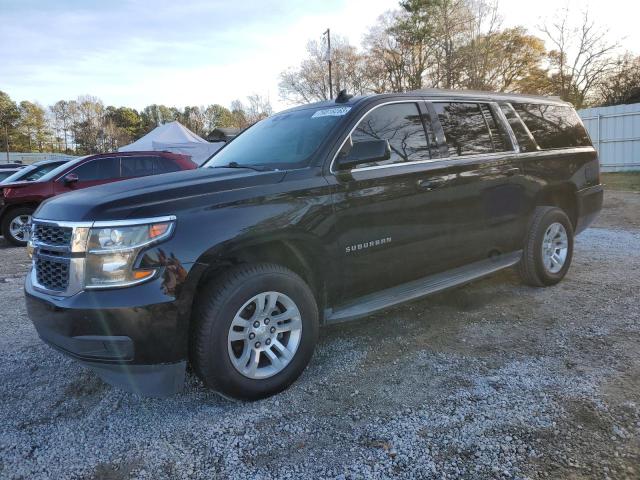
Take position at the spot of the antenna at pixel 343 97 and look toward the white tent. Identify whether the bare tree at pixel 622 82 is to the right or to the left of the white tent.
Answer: right

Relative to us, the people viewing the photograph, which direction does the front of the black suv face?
facing the viewer and to the left of the viewer

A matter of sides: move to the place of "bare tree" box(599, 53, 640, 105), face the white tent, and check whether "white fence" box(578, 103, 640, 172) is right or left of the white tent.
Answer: left

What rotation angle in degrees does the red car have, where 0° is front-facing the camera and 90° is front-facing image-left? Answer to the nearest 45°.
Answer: approximately 45°

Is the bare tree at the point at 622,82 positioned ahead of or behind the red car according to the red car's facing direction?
behind

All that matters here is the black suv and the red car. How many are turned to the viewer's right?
0

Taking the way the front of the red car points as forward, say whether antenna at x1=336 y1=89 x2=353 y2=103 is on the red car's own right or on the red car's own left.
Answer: on the red car's own left

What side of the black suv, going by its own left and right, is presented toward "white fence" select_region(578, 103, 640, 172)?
back

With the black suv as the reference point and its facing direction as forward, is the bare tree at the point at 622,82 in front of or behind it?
behind

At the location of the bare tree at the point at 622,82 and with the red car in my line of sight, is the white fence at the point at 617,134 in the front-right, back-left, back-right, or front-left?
front-left

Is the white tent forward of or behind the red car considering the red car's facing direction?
behind
